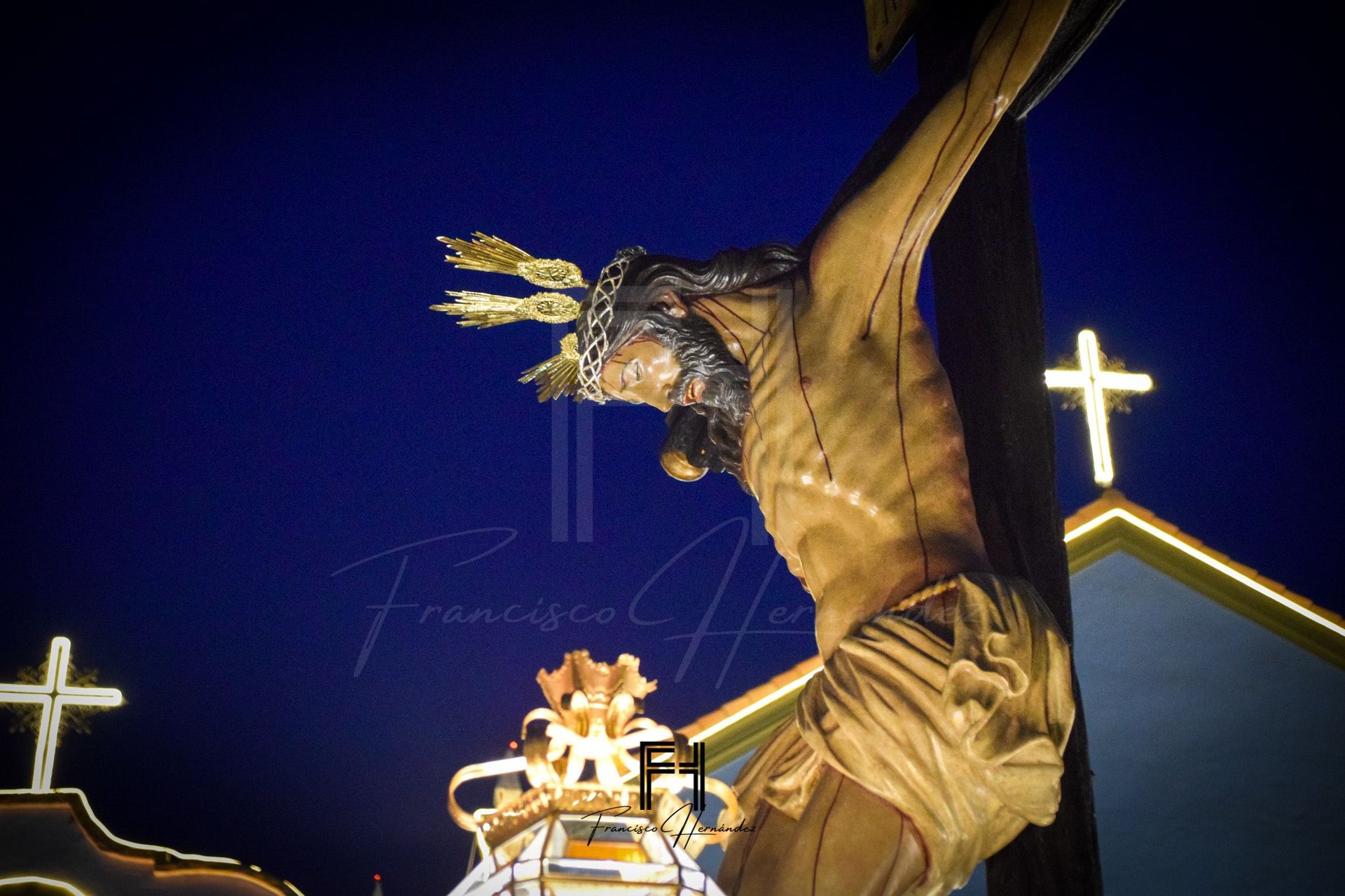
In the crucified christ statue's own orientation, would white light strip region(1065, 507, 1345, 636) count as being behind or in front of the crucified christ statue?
behind

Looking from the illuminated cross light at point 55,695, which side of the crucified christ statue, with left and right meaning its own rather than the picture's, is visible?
right

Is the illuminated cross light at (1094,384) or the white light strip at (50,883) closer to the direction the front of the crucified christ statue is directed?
the white light strip

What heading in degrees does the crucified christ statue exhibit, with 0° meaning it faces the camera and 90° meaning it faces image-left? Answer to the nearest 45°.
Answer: approximately 45°

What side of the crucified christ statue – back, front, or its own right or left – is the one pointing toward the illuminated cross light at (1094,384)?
back

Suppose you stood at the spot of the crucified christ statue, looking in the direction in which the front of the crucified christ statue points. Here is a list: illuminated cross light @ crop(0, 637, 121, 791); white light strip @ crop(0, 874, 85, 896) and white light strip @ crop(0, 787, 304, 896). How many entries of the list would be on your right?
3

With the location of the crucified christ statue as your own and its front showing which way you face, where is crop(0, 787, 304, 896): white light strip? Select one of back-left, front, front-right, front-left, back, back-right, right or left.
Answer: right

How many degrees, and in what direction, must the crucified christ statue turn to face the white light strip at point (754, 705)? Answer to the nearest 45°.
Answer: approximately 135° to its right

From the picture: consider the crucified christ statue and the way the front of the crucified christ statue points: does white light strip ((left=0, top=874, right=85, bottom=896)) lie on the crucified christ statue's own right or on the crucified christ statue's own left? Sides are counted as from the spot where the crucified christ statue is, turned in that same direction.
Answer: on the crucified christ statue's own right
